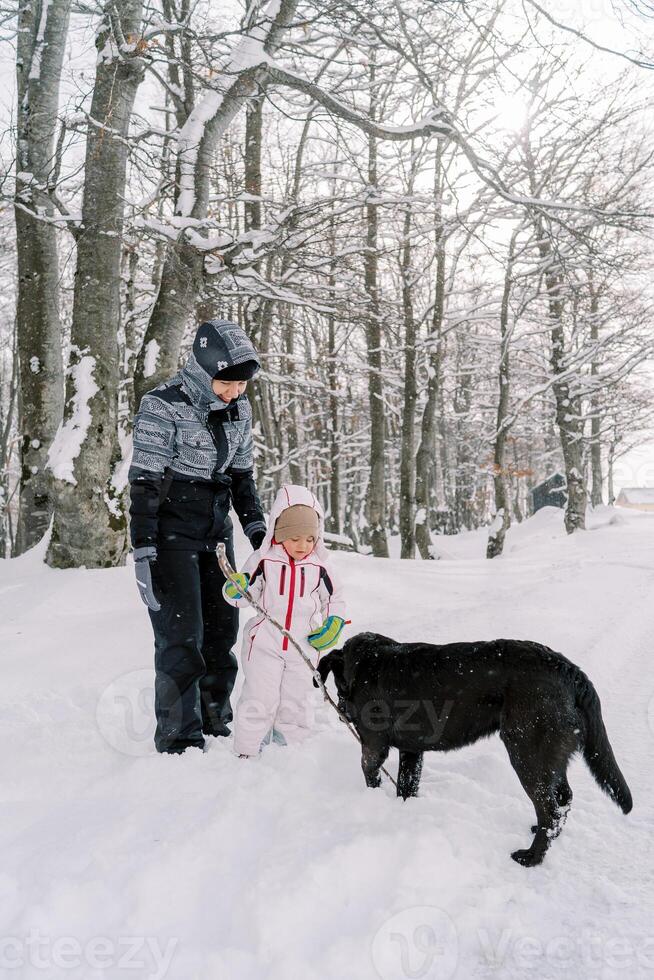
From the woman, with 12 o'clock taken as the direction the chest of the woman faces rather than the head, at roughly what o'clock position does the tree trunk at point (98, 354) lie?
The tree trunk is roughly at 7 o'clock from the woman.

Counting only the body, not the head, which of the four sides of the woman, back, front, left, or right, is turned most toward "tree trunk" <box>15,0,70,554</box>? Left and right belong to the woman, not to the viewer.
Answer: back

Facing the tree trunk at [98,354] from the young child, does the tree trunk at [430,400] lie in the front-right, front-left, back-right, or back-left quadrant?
front-right

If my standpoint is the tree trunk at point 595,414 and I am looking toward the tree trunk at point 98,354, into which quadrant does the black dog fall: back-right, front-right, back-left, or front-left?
front-left

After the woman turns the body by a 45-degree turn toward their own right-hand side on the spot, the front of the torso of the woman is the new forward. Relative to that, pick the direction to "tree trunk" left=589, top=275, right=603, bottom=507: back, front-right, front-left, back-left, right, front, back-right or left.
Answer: back-left

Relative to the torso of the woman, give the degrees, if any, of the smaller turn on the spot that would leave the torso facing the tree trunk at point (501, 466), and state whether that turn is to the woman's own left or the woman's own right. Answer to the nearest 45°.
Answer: approximately 90° to the woman's own left

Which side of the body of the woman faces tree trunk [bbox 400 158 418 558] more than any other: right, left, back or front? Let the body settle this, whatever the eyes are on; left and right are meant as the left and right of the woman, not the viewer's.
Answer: left

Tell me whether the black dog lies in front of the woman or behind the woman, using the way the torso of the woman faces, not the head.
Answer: in front

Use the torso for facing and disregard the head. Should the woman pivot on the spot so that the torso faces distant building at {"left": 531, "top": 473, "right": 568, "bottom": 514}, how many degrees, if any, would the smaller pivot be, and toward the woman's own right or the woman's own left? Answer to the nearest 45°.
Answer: approximately 90° to the woman's own left

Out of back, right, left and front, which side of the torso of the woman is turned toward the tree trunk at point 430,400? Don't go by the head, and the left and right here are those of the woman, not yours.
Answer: left

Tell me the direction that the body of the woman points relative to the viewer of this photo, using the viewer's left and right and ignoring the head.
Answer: facing the viewer and to the right of the viewer
